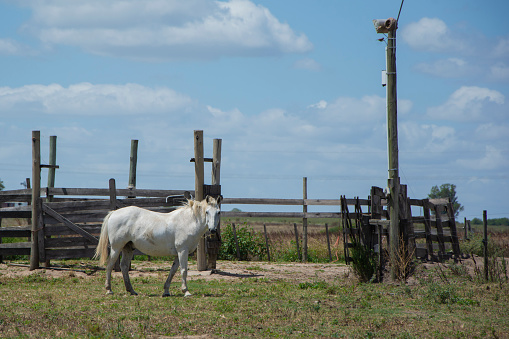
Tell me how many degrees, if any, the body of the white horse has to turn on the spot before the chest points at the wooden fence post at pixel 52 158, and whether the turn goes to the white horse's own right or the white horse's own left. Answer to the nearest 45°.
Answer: approximately 135° to the white horse's own left

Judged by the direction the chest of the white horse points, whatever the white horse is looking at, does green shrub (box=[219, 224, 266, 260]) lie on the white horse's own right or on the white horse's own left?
on the white horse's own left

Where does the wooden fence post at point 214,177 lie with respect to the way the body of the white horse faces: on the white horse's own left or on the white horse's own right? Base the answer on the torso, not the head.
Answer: on the white horse's own left

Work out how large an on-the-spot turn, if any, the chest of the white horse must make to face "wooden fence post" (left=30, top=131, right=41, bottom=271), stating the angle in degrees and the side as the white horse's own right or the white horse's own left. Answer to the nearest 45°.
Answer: approximately 135° to the white horse's own left

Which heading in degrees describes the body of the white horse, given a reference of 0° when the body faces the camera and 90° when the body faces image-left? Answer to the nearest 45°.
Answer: approximately 270°

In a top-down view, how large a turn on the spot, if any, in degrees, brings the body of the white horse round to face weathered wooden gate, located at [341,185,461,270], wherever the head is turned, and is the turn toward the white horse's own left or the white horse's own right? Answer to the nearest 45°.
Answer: approximately 45° to the white horse's own left

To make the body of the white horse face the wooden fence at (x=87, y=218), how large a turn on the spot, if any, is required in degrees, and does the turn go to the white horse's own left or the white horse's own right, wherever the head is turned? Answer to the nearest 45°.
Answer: approximately 90° to the white horse's own left

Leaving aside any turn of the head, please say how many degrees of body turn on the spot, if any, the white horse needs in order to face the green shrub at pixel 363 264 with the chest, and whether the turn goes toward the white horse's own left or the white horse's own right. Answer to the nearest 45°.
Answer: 0° — it already faces it
